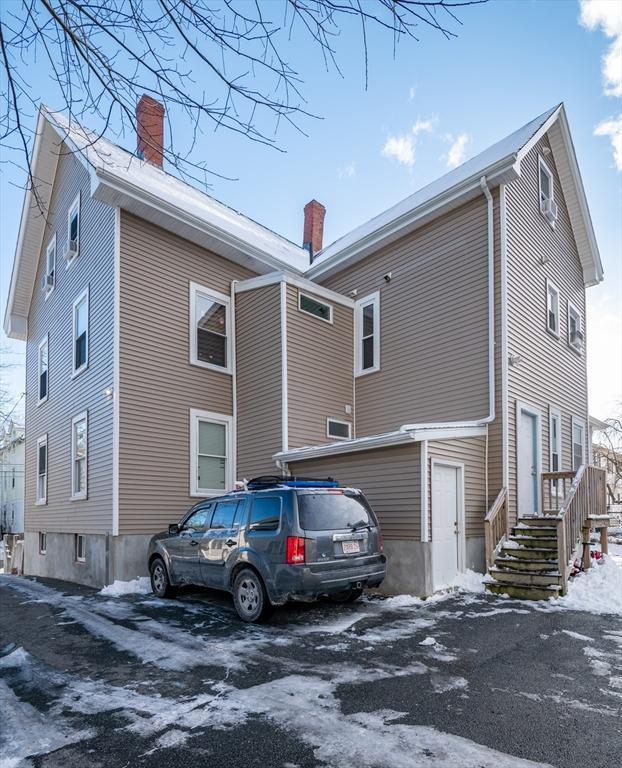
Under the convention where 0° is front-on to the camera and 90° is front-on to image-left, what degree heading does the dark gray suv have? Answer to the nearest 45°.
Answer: approximately 135°

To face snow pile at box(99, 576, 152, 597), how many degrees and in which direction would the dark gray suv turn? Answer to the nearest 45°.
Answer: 0° — it already faces it

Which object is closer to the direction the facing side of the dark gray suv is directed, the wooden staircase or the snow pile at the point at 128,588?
the snow pile

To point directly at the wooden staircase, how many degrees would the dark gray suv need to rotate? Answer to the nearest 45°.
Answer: approximately 90° to its right

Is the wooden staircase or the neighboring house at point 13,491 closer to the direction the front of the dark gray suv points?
the neighboring house
